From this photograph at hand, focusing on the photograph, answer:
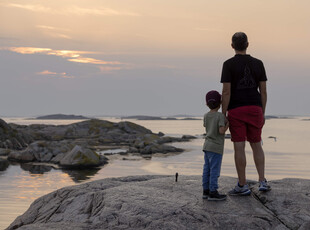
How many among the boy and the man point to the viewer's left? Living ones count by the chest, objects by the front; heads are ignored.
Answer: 0

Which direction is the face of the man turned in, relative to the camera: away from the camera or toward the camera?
away from the camera

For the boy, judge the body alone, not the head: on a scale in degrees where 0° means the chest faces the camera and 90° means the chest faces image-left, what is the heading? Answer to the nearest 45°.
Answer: approximately 225°

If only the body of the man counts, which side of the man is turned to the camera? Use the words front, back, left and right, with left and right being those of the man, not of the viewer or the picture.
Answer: back
